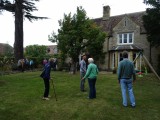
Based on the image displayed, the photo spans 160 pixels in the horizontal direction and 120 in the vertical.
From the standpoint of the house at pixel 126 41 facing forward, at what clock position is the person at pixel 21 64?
The person is roughly at 2 o'clock from the house.

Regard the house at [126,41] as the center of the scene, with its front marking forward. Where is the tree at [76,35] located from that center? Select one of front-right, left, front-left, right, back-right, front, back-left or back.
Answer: front-right

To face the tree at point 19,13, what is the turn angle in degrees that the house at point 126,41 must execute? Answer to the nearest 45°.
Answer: approximately 90° to its right

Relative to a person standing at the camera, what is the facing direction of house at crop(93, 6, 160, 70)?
facing the viewer

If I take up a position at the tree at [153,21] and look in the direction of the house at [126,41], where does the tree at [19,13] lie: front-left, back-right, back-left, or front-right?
front-left
